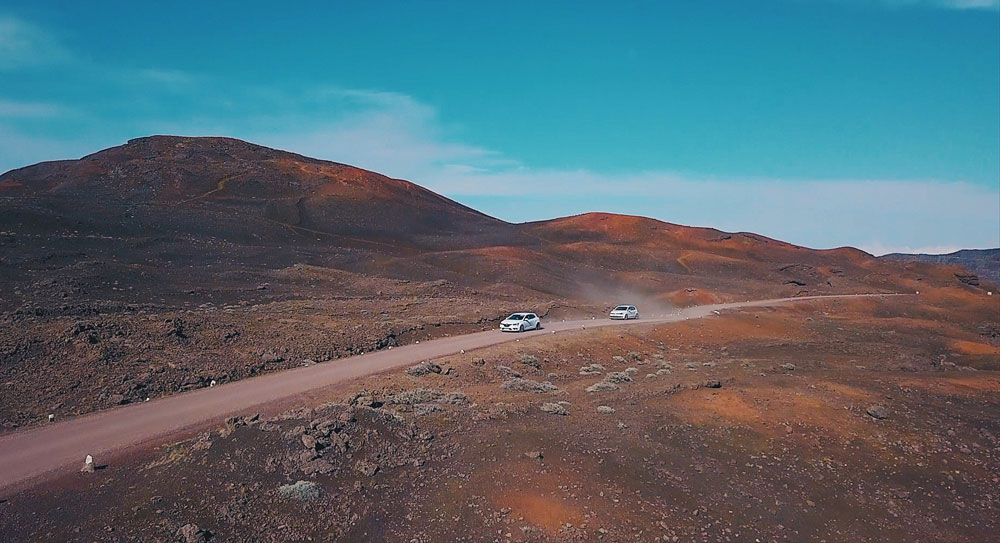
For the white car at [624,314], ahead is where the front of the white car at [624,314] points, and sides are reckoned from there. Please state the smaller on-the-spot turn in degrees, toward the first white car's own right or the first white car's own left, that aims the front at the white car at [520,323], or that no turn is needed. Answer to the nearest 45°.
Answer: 0° — it already faces it

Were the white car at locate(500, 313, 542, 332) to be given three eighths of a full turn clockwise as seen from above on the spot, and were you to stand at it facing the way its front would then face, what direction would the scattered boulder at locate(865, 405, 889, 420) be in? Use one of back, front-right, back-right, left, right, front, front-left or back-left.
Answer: back-right

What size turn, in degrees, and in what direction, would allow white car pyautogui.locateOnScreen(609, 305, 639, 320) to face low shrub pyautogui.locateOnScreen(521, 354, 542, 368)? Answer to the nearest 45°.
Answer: approximately 45° to its left

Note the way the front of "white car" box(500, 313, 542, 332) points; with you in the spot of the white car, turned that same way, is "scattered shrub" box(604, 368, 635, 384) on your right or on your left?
on your left

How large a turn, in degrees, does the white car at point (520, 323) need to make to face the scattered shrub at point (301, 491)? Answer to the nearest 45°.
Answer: approximately 45° to its left

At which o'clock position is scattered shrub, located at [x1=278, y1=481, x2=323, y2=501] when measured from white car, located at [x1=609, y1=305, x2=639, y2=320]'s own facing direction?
The scattered shrub is roughly at 11 o'clock from the white car.

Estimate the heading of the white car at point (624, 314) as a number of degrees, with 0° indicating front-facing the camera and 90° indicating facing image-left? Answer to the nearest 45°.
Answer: approximately 45°

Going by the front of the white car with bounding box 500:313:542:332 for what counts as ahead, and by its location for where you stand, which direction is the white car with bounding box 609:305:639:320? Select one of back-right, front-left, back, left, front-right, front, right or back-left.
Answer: back

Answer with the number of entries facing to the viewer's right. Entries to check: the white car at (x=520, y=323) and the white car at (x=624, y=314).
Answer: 0

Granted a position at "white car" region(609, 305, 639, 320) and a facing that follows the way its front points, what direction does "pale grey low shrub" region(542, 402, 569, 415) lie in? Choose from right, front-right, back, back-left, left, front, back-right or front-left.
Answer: front-left

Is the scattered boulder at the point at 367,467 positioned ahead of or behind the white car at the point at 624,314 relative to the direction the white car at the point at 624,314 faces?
ahead

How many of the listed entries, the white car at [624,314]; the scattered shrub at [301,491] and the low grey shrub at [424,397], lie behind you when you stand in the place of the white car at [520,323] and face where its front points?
1

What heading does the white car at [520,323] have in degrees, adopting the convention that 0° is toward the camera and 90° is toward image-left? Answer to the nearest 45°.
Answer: approximately 45°

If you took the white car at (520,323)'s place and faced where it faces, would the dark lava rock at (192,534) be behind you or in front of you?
in front

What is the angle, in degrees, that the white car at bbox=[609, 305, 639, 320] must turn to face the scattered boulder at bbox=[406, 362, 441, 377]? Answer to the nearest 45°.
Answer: approximately 45° to its left

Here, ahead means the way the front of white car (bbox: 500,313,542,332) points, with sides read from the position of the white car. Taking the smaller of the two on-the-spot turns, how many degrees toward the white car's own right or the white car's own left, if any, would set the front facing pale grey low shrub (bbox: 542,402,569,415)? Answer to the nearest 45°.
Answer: approximately 45° to the white car's own left
